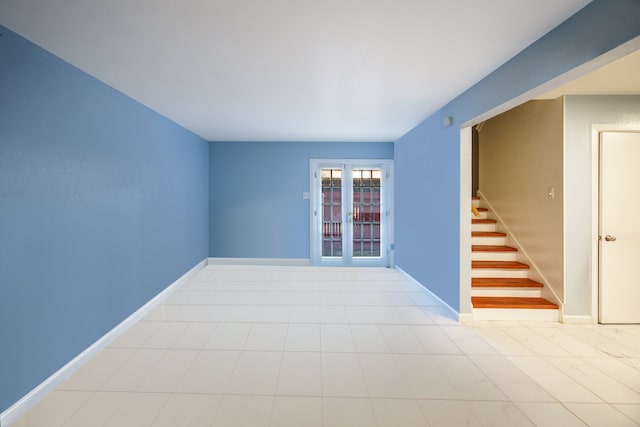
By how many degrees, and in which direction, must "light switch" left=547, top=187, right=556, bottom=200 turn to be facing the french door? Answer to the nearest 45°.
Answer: approximately 45° to its right

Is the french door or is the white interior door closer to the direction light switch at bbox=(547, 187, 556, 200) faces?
the french door

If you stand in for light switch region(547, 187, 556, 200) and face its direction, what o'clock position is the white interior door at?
The white interior door is roughly at 7 o'clock from the light switch.

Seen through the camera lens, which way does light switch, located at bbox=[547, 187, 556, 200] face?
facing the viewer and to the left of the viewer
